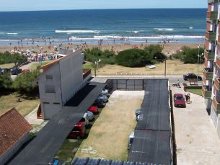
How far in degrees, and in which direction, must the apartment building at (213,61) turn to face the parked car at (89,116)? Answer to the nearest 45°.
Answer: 0° — it already faces it

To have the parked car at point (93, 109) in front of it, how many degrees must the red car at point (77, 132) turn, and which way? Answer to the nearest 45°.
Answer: approximately 135° to its right

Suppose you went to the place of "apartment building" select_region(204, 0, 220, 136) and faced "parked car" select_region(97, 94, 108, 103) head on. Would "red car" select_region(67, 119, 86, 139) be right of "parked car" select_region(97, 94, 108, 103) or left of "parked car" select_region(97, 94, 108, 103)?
left

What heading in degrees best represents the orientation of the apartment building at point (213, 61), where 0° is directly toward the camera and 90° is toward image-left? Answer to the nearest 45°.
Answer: approximately 90°

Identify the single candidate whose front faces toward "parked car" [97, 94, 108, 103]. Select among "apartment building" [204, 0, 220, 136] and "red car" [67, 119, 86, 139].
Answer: the apartment building

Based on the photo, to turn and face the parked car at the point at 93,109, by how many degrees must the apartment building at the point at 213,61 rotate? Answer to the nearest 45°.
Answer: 0° — it already faces it
